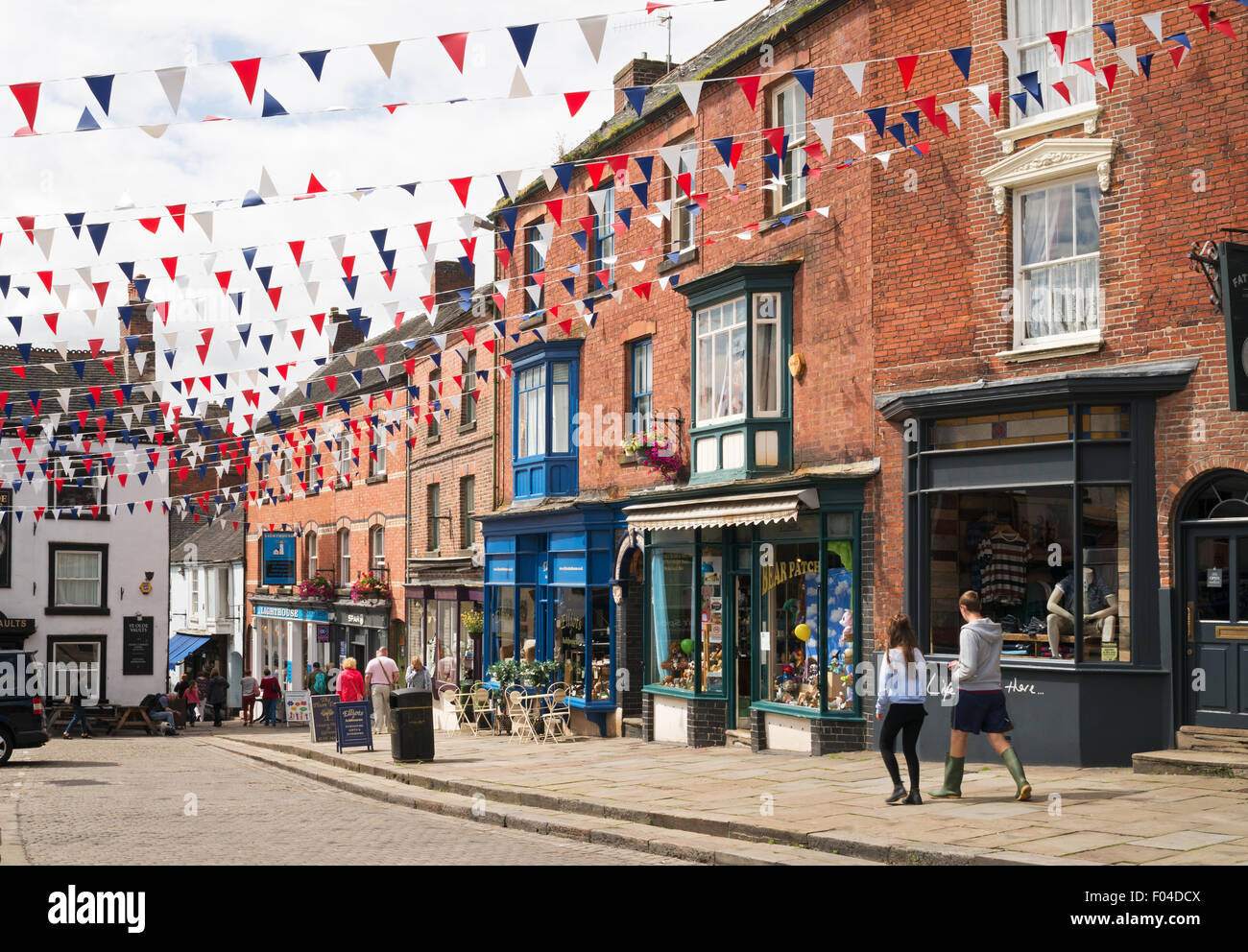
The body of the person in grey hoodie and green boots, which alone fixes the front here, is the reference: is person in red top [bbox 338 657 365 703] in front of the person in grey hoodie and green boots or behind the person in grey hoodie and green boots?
in front

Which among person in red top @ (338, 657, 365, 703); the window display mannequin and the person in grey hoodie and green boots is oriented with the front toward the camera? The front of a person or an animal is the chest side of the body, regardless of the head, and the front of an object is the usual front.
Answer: the window display mannequin

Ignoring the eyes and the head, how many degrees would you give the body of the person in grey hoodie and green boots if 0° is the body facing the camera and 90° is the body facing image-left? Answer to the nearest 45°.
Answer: approximately 135°

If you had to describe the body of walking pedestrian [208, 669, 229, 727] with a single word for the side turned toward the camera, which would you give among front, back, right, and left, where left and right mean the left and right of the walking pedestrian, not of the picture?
back

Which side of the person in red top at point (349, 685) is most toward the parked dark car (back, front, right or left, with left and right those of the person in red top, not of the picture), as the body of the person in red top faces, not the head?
left

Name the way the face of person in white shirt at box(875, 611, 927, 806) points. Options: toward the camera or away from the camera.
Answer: away from the camera
